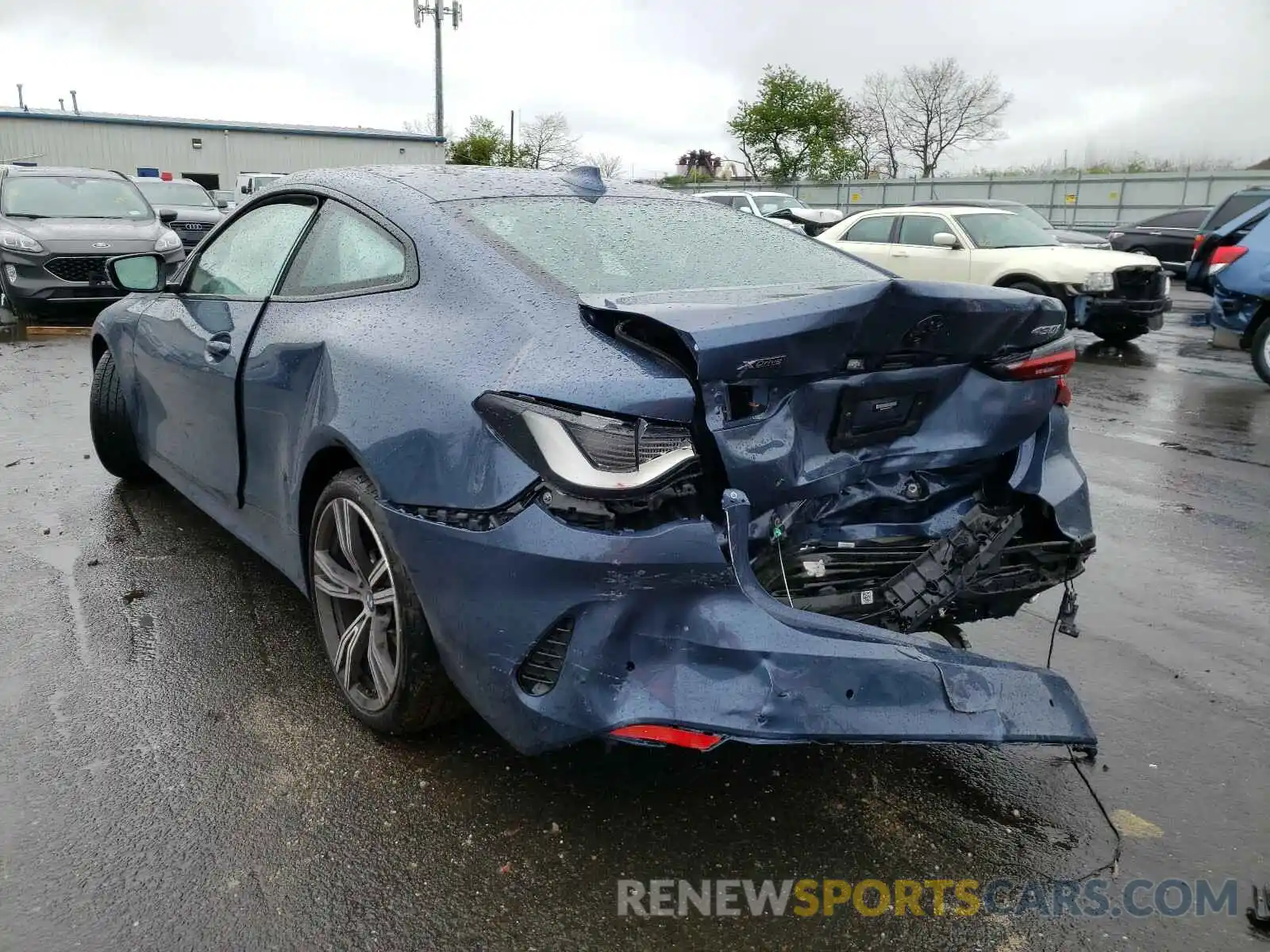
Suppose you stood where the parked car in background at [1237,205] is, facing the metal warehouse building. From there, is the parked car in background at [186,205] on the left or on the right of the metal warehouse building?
left

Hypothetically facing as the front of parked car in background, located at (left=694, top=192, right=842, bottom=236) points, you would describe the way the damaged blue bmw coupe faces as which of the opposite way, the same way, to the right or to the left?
the opposite way

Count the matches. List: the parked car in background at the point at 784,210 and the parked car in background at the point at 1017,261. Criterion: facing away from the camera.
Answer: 0

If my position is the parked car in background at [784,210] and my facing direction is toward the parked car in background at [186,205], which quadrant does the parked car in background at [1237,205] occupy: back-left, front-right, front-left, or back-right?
back-left

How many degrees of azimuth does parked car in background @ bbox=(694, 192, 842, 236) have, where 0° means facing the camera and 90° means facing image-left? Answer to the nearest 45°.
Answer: approximately 315°

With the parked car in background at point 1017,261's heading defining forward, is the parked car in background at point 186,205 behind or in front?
behind

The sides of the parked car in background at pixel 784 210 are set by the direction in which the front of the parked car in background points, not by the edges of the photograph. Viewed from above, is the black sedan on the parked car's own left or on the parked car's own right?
on the parked car's own left

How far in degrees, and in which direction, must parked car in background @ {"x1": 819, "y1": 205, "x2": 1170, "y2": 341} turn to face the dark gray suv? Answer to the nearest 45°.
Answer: approximately 135° to its right

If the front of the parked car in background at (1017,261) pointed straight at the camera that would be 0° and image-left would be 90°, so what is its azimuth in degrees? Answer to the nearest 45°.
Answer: approximately 315°

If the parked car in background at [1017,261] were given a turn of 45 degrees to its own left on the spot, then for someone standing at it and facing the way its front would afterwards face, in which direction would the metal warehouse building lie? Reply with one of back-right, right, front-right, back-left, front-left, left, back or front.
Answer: back-left

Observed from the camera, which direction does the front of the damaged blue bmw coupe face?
facing away from the viewer and to the left of the viewer

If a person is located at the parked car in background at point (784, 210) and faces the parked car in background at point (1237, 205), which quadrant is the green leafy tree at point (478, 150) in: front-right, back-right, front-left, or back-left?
back-left

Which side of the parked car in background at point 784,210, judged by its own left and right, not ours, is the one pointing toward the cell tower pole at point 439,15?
back

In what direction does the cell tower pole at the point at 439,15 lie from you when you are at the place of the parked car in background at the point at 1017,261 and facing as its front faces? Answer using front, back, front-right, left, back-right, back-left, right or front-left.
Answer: back

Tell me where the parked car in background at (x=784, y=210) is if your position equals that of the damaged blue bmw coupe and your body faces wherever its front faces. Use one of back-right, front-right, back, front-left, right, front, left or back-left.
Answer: front-right
